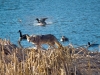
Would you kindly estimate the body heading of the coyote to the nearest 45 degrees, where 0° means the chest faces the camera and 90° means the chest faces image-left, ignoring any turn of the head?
approximately 90°
